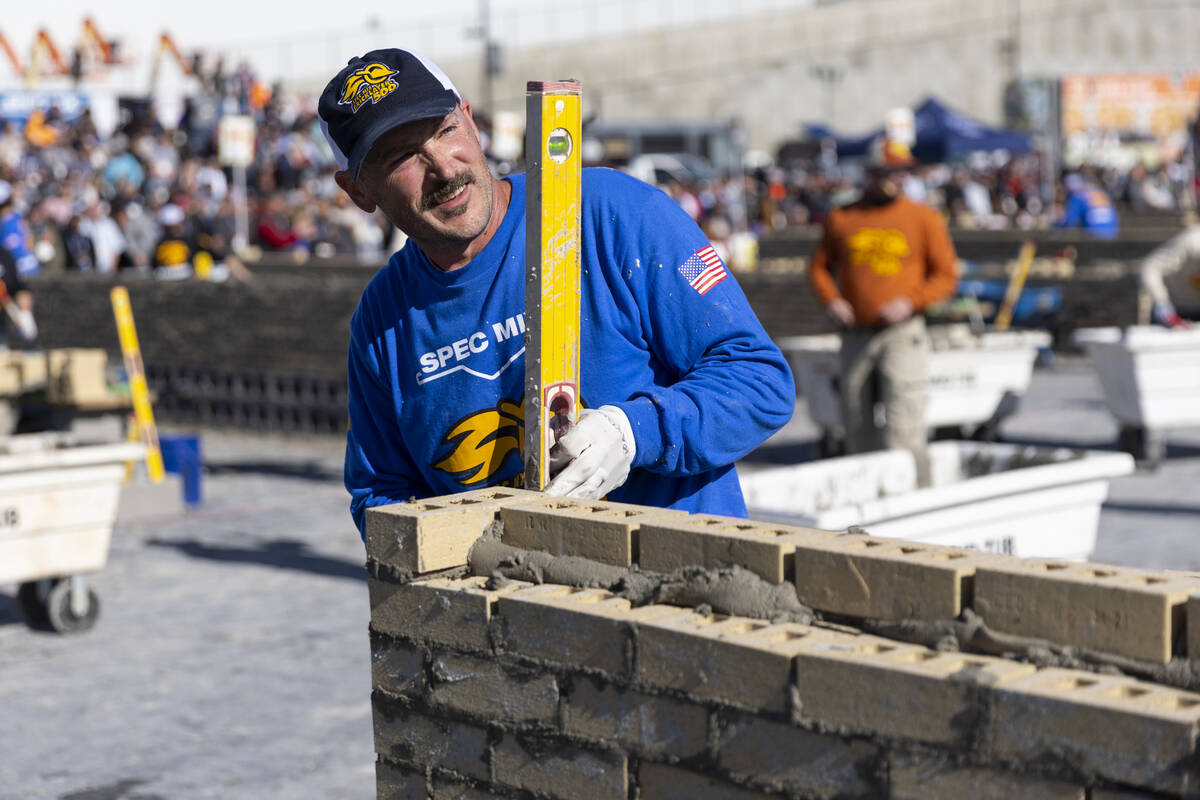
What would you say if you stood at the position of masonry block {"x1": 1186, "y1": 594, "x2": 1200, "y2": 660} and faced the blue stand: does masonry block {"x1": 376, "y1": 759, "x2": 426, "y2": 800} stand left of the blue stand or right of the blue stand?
left

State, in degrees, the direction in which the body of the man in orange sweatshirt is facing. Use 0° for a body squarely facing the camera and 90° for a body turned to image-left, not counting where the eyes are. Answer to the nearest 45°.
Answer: approximately 0°

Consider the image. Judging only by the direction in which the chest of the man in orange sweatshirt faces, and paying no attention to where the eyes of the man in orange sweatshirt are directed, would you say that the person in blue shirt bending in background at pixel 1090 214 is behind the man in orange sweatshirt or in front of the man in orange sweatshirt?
behind

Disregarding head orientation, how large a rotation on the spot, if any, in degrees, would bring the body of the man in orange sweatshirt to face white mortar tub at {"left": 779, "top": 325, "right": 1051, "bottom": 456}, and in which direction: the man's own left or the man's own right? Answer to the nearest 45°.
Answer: approximately 180°

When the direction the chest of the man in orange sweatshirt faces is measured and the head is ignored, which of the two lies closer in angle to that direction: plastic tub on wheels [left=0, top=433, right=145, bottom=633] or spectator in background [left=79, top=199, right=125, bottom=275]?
the plastic tub on wheels

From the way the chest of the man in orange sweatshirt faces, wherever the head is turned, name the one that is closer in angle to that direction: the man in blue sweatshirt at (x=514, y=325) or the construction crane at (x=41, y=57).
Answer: the man in blue sweatshirt

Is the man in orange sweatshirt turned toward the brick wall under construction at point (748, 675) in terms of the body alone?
yes

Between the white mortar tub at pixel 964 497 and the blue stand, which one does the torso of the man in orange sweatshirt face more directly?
the white mortar tub

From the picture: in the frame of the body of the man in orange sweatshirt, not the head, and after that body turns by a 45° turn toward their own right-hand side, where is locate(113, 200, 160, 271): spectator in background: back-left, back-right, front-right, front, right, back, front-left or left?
right
